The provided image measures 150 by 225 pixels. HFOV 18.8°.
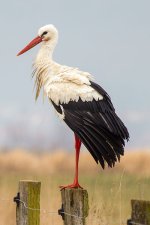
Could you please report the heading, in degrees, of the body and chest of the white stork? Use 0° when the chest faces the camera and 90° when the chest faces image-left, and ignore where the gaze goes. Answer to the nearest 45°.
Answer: approximately 90°

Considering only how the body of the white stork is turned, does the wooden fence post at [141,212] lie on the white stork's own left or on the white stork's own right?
on the white stork's own left
